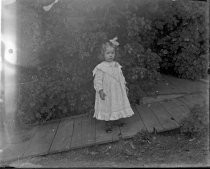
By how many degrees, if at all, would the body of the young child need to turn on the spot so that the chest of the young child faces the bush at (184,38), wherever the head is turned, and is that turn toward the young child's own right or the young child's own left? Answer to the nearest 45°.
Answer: approximately 90° to the young child's own left

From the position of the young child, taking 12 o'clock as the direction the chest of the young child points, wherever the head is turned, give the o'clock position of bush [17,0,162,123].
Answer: The bush is roughly at 6 o'clock from the young child.

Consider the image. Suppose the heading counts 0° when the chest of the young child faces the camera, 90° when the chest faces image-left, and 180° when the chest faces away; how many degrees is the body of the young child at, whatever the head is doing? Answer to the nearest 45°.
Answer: approximately 315°
